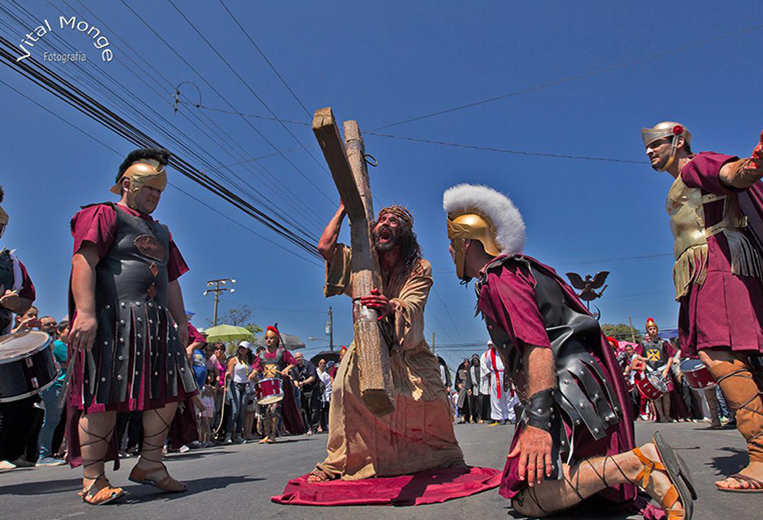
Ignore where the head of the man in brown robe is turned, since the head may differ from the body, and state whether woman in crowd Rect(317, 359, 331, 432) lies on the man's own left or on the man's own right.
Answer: on the man's own right

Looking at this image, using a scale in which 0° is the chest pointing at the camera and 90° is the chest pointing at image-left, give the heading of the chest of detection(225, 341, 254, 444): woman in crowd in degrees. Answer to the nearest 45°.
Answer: approximately 315°

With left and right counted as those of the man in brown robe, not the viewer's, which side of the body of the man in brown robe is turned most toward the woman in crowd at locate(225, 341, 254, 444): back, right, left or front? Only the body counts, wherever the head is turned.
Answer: back

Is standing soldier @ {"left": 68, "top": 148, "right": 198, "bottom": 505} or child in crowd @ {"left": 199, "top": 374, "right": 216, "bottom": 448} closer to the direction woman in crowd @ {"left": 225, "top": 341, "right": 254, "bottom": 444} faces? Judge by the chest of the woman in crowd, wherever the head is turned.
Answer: the standing soldier

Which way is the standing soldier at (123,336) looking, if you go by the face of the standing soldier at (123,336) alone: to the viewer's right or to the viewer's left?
to the viewer's right

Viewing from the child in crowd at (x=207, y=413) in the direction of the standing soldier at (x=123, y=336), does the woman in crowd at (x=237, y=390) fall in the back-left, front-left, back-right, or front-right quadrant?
back-left

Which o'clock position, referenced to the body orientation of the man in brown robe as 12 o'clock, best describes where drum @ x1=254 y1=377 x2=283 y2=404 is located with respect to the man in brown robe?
The drum is roughly at 4 o'clock from the man in brown robe.

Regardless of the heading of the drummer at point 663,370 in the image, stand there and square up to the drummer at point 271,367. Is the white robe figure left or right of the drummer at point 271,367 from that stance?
right

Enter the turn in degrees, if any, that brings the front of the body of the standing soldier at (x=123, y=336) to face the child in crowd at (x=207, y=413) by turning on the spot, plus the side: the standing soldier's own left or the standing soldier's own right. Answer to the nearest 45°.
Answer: approximately 135° to the standing soldier's own left

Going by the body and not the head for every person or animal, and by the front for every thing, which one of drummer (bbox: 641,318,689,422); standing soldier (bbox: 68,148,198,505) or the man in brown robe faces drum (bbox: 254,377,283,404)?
the drummer

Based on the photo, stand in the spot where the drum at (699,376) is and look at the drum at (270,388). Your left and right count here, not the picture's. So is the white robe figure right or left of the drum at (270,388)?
right
